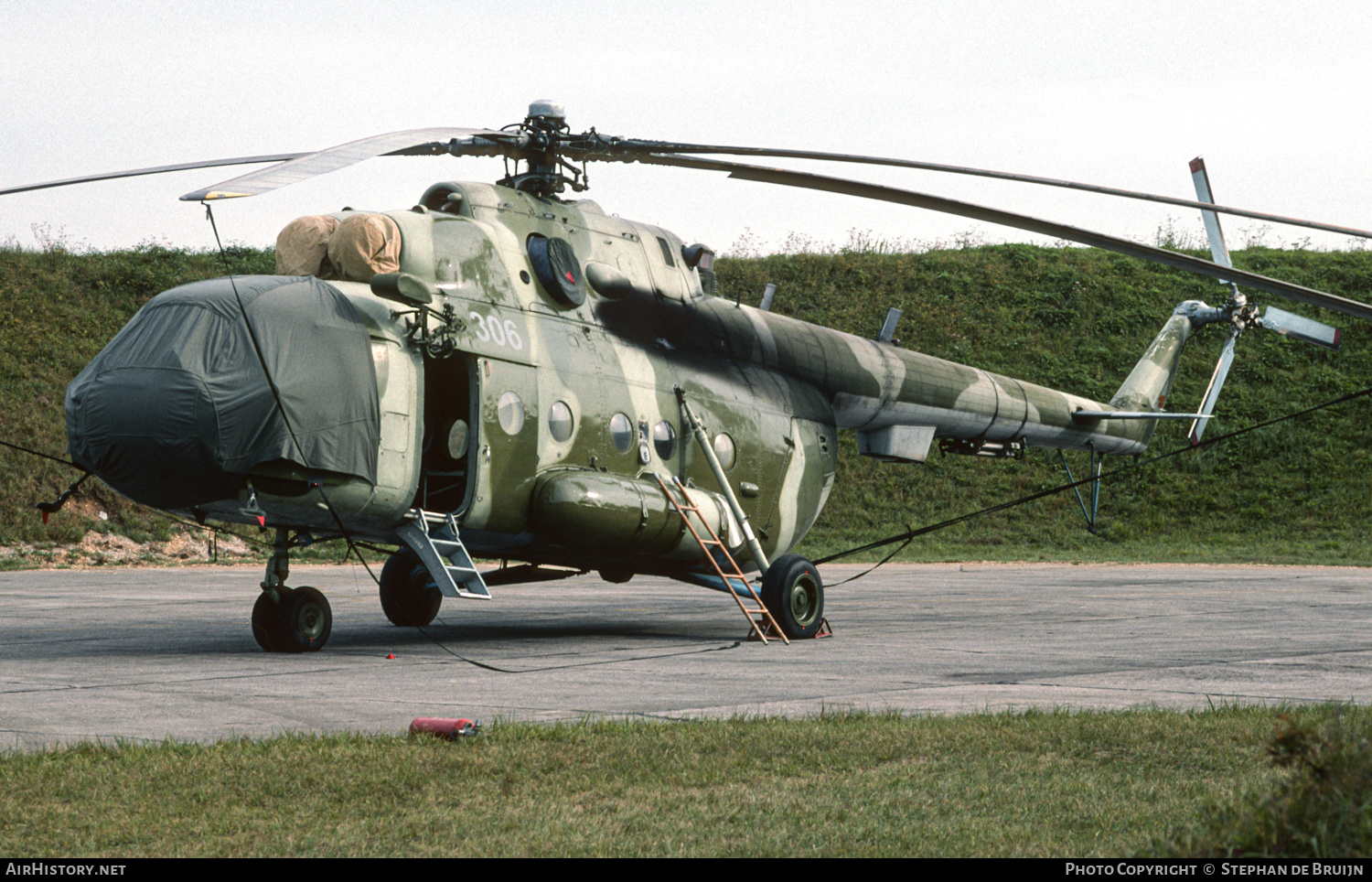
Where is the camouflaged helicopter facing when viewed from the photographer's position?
facing the viewer and to the left of the viewer
